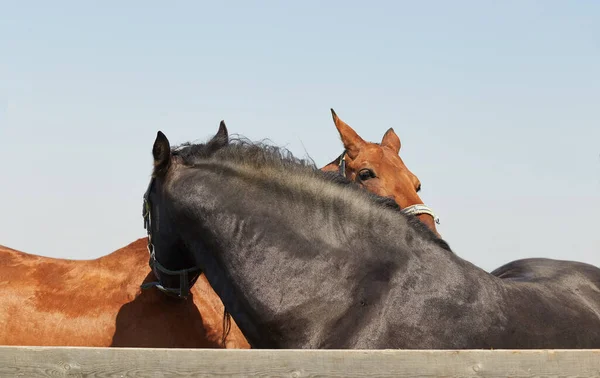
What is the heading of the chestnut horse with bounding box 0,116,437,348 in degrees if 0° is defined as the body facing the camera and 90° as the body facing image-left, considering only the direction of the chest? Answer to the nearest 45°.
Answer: approximately 270°

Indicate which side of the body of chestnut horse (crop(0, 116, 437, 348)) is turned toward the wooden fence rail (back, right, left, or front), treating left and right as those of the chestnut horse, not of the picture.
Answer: right

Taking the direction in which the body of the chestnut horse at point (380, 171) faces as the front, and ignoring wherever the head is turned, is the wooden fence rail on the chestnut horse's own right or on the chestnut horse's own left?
on the chestnut horse's own right

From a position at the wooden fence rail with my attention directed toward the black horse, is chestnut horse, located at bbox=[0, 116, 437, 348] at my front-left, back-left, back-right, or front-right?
front-left
